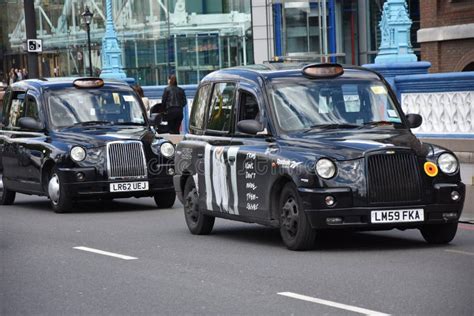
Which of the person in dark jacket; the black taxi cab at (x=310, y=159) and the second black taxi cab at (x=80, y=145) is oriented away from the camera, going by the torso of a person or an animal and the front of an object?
the person in dark jacket

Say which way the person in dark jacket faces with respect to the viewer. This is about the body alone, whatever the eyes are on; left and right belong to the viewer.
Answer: facing away from the viewer

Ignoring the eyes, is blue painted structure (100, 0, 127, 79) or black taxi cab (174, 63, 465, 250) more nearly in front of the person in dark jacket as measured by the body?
the blue painted structure

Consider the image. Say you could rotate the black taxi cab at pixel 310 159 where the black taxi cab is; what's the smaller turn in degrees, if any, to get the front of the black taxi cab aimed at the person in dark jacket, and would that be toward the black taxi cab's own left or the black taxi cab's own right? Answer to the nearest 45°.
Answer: approximately 135° to the black taxi cab's own left

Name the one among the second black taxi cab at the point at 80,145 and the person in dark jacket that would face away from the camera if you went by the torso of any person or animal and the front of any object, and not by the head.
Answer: the person in dark jacket

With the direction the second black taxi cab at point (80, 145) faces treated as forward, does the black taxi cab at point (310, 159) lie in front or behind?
in front

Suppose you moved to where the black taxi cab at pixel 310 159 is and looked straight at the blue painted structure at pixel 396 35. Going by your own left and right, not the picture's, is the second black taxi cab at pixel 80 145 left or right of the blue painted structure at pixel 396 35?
left

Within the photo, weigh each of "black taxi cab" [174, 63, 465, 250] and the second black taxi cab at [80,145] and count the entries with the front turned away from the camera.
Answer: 0

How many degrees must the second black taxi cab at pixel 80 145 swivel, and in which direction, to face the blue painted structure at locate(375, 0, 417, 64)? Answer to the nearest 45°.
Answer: approximately 90° to its left

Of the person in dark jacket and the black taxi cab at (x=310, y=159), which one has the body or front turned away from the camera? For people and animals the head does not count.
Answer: the person in dark jacket

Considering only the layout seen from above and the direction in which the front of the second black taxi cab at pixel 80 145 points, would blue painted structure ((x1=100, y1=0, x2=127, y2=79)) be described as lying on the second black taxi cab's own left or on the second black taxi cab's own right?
on the second black taxi cab's own left
